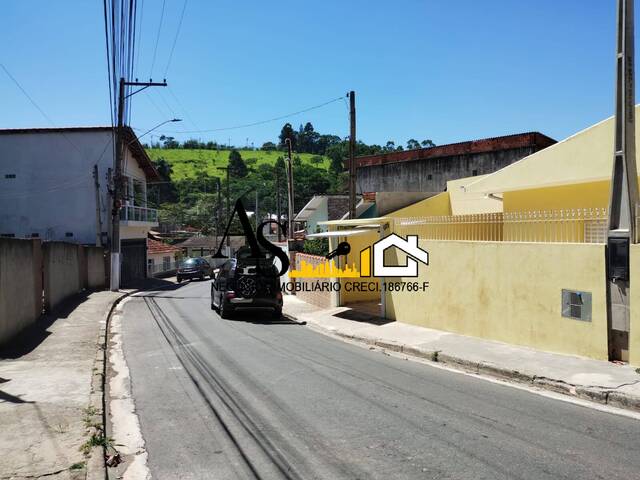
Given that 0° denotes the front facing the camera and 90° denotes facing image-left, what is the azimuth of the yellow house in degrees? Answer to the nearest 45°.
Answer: approximately 45°

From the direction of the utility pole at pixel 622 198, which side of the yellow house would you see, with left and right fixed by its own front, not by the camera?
left

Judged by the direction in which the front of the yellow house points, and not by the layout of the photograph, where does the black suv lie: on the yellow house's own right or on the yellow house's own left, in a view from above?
on the yellow house's own right

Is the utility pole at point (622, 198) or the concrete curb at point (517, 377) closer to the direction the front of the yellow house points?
the concrete curb

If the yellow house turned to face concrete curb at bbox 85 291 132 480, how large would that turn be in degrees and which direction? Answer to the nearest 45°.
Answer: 0° — it already faces it

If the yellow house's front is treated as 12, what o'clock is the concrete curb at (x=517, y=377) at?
The concrete curb is roughly at 11 o'clock from the yellow house.
